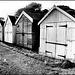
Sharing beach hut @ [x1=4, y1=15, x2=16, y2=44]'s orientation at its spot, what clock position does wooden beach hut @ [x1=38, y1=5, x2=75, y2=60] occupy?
The wooden beach hut is roughly at 10 o'clock from the beach hut.

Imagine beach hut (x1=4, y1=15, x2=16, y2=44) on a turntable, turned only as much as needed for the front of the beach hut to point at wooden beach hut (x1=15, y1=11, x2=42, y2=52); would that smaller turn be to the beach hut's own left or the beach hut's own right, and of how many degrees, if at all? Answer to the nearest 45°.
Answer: approximately 45° to the beach hut's own left

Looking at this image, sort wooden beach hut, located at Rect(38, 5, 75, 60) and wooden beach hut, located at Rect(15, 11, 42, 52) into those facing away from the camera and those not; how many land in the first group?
0

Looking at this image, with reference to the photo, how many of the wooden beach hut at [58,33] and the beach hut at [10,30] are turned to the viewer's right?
0

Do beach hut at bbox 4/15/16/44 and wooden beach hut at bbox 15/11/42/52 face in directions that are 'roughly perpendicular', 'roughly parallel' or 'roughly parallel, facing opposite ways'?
roughly parallel

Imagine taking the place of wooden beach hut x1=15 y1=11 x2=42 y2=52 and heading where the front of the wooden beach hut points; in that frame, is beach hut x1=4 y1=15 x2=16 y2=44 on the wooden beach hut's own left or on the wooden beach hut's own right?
on the wooden beach hut's own right

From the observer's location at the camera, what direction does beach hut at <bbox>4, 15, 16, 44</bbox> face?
facing the viewer and to the left of the viewer

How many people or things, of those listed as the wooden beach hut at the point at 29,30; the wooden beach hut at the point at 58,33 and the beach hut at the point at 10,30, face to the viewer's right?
0

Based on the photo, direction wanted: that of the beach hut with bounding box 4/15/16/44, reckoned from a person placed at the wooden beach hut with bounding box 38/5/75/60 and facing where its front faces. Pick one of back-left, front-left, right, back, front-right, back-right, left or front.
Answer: right

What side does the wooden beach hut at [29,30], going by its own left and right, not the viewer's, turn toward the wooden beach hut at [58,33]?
left

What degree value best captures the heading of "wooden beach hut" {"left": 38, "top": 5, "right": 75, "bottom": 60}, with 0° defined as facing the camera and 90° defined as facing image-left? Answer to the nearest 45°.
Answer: approximately 45°

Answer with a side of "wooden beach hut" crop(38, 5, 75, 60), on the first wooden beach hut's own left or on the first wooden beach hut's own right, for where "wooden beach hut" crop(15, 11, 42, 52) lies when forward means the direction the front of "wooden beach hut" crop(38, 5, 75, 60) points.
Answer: on the first wooden beach hut's own right
